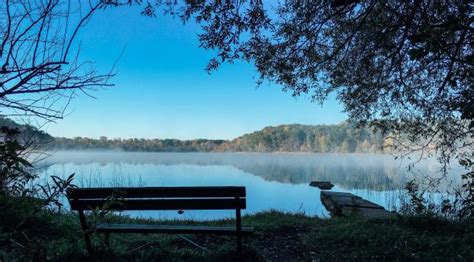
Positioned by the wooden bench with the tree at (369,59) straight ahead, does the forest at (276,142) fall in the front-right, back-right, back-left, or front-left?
front-left

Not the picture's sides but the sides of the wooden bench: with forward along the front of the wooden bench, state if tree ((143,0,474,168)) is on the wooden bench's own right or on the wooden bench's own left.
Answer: on the wooden bench's own right

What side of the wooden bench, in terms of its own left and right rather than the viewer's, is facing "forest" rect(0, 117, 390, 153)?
front

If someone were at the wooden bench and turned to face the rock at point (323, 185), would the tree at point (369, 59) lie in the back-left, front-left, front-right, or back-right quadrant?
front-right

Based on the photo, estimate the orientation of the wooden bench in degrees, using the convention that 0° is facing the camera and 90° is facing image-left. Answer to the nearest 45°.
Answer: approximately 180°

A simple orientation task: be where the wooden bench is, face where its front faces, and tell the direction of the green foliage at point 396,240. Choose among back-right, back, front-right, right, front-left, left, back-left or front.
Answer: right

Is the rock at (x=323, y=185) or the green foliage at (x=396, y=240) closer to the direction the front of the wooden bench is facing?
the rock

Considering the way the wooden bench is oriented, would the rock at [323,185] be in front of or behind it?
in front
